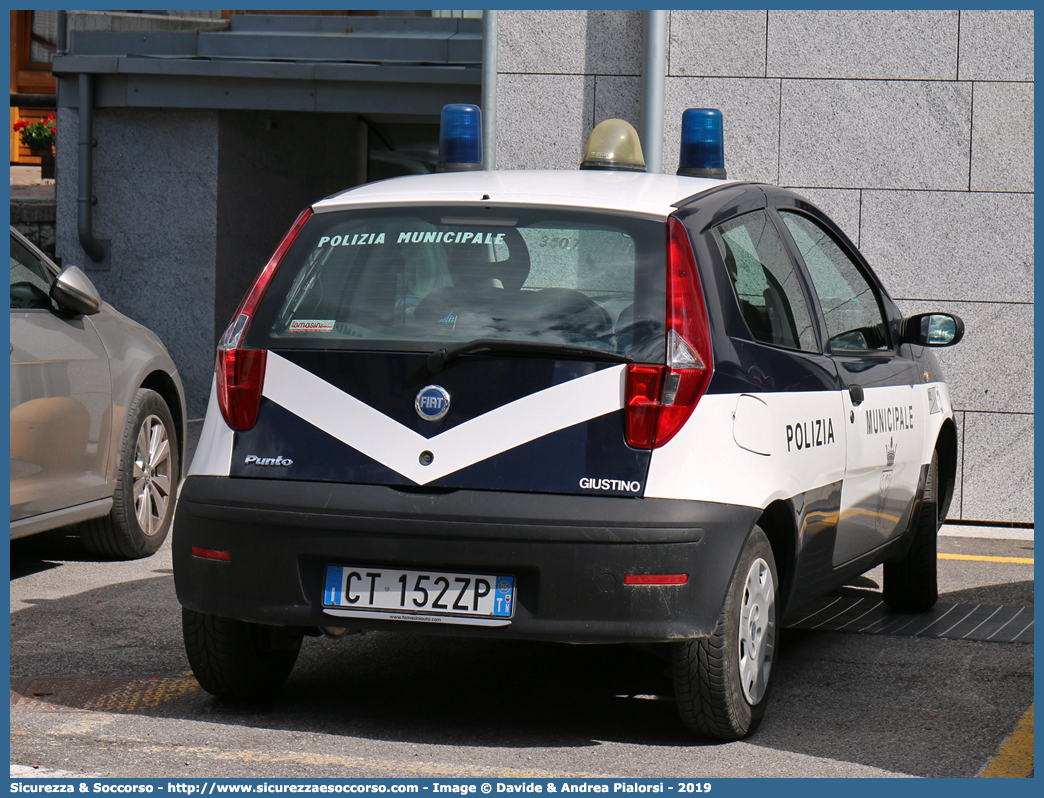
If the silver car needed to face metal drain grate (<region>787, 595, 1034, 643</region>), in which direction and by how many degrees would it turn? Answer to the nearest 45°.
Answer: approximately 90° to its right

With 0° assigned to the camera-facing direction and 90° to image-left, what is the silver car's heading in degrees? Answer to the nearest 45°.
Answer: approximately 225°

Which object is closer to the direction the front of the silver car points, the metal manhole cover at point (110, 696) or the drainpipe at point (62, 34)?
the drainpipe

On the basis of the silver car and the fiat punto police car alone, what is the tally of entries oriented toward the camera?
0

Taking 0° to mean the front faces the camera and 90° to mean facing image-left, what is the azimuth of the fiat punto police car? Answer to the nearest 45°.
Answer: approximately 225°

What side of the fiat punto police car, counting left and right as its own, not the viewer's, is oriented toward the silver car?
left

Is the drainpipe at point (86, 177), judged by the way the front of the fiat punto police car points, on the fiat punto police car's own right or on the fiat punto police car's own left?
on the fiat punto police car's own left

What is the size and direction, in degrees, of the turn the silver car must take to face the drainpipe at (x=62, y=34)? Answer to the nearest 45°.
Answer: approximately 45° to its left
